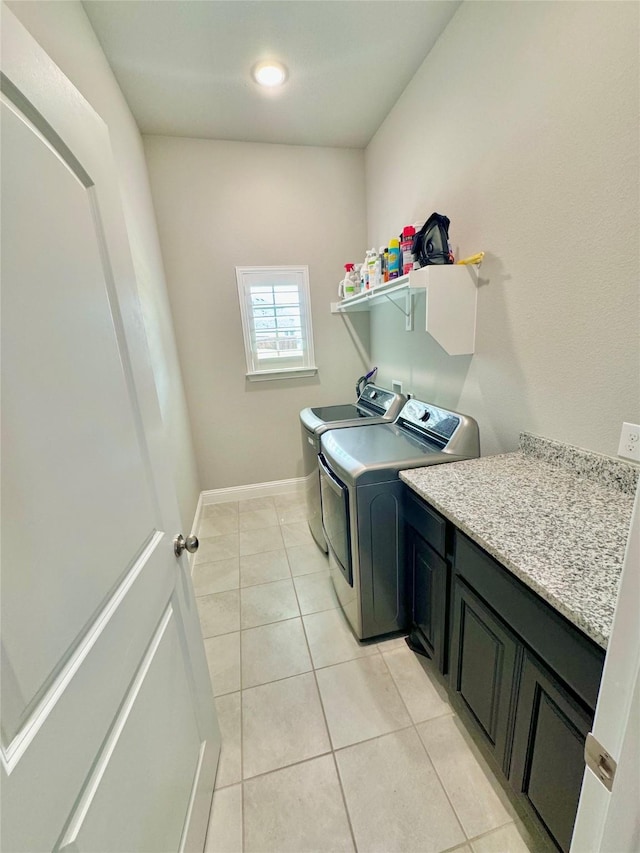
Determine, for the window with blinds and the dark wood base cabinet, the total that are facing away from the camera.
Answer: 0

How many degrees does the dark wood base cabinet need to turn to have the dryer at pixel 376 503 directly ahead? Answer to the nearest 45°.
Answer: approximately 90° to its right

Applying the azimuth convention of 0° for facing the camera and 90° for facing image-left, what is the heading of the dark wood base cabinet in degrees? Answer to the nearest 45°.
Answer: approximately 45°

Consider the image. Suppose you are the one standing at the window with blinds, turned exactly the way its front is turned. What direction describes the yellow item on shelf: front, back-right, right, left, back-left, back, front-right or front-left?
front-left

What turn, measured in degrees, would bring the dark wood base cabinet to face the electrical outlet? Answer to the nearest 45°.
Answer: approximately 180°

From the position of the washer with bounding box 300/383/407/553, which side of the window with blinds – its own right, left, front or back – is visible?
front

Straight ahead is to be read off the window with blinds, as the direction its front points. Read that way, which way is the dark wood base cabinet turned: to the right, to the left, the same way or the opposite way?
to the right

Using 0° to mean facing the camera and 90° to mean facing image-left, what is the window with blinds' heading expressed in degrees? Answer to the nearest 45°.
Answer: approximately 0°
